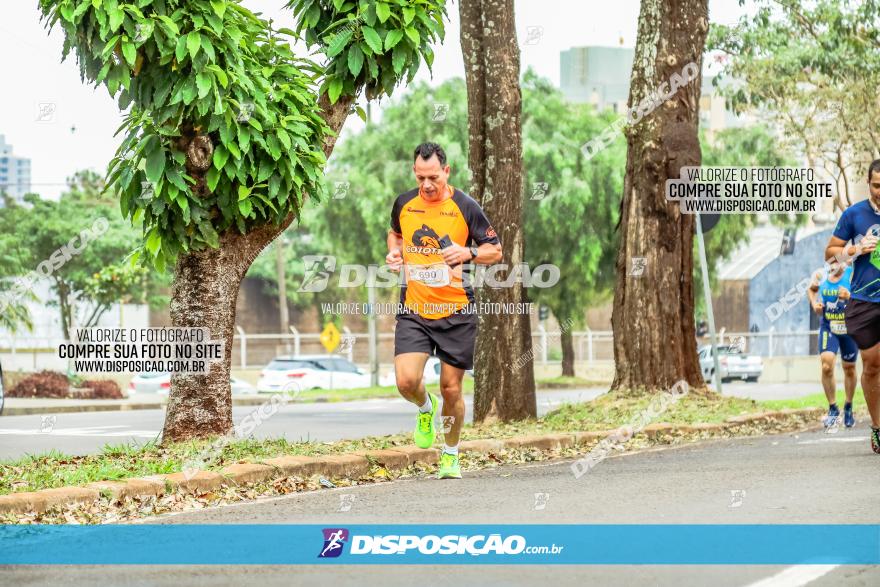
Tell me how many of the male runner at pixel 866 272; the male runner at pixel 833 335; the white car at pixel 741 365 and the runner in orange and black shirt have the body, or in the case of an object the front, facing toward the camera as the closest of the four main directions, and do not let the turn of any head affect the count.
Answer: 3

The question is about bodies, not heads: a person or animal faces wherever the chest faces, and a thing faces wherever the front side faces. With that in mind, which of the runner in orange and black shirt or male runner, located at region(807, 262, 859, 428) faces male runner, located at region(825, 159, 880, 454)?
male runner, located at region(807, 262, 859, 428)

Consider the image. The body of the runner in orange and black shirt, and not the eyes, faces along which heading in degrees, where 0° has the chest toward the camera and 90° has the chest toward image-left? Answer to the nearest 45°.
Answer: approximately 0°

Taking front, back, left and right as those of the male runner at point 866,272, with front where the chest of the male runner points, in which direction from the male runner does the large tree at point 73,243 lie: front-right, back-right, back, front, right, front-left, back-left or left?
back-right

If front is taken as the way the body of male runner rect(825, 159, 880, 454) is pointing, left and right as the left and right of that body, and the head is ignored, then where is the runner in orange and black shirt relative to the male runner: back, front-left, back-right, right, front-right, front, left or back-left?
front-right

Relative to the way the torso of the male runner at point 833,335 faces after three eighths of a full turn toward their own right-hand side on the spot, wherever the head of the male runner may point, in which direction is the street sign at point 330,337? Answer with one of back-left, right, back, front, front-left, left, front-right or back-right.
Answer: front

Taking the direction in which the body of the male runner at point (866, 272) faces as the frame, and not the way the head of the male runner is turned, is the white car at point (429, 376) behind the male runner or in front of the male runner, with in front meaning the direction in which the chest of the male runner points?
behind

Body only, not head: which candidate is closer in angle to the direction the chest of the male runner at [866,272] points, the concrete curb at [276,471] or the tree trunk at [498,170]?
the concrete curb

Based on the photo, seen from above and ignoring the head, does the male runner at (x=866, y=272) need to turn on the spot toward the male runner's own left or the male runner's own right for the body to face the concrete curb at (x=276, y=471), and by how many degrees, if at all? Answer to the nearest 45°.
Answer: approximately 45° to the male runner's own right

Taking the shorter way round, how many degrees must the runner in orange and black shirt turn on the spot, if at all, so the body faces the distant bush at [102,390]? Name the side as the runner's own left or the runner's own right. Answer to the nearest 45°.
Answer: approximately 180°
